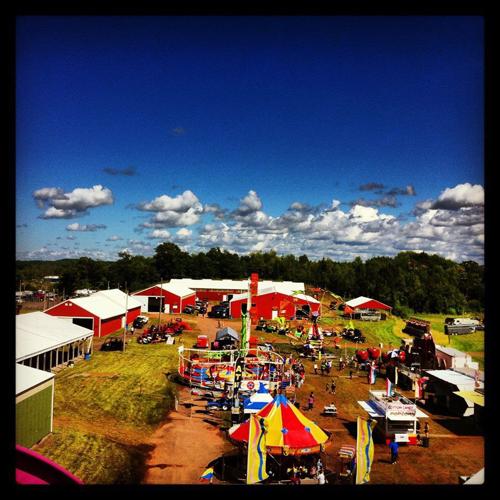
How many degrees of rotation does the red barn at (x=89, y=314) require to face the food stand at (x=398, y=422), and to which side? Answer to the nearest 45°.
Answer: approximately 90° to its left

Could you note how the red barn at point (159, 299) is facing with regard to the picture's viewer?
facing the viewer and to the left of the viewer

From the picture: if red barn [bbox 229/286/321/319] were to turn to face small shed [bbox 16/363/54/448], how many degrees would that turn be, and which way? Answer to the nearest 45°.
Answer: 0° — it already faces it

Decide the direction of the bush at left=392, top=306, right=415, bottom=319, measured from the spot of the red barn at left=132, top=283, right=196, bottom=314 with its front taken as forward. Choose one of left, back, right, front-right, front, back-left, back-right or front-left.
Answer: back-left

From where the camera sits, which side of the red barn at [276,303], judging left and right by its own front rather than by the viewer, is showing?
front

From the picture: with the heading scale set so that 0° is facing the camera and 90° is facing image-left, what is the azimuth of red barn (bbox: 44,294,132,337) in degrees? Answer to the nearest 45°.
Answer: approximately 45°

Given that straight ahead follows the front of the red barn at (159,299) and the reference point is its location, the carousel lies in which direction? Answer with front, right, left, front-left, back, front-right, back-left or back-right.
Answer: front-left

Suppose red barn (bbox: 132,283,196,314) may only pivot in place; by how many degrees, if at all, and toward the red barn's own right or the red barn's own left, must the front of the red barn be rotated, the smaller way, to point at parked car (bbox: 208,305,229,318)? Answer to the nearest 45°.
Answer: approximately 90° to the red barn's own left

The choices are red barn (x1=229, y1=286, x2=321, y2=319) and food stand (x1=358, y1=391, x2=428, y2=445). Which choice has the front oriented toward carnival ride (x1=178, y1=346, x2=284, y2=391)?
the red barn

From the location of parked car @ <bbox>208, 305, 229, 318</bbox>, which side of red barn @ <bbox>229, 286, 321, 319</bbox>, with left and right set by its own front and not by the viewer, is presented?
right
